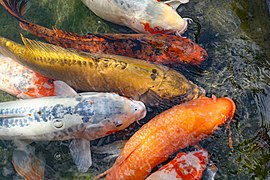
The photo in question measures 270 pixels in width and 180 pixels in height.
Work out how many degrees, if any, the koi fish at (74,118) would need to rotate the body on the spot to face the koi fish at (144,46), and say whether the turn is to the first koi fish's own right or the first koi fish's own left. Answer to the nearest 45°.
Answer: approximately 45° to the first koi fish's own left

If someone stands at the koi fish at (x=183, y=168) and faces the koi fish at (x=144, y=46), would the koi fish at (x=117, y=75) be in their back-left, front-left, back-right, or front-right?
front-left

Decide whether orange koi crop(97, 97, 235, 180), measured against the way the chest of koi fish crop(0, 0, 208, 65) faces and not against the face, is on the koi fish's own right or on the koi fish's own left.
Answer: on the koi fish's own right

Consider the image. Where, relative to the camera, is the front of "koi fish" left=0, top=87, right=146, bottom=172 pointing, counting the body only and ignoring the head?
to the viewer's right

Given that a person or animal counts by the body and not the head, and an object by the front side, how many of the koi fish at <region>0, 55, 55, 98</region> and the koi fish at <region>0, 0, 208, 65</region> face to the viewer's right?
2

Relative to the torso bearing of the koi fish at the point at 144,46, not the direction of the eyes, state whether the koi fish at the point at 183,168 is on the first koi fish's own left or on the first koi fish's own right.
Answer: on the first koi fish's own right

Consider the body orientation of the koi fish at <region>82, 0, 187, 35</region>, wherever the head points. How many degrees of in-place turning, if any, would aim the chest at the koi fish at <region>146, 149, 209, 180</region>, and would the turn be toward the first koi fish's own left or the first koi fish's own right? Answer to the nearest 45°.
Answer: approximately 45° to the first koi fish's own right

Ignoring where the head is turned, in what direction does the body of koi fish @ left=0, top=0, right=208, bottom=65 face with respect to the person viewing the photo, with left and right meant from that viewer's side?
facing to the right of the viewer

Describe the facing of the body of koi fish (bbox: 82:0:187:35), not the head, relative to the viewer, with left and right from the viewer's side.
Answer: facing the viewer and to the right of the viewer

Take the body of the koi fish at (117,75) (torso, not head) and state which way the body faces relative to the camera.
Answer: to the viewer's right

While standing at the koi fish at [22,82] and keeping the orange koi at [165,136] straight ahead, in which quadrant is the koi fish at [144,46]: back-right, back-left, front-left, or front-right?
front-left

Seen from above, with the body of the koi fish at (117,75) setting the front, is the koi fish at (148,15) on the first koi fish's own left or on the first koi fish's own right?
on the first koi fish's own left

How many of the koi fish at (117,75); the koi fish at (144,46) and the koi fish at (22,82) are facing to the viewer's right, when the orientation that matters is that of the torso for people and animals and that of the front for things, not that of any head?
3

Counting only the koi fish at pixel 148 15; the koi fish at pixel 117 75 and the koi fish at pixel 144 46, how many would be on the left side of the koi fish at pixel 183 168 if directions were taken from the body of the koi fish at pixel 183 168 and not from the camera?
3
